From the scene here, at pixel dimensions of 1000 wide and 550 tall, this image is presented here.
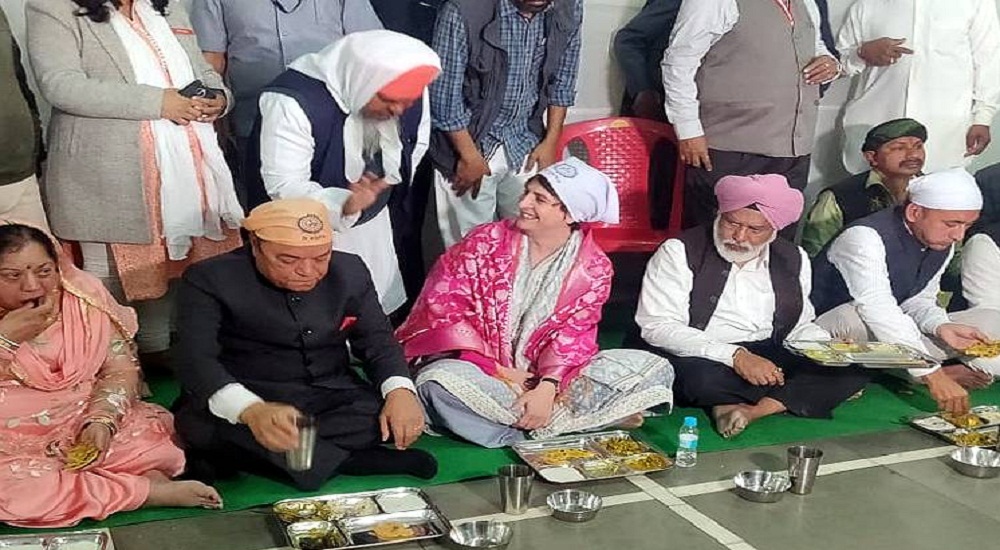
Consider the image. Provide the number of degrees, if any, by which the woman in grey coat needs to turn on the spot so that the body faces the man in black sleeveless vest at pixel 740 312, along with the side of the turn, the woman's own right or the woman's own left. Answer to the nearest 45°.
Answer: approximately 45° to the woman's own left

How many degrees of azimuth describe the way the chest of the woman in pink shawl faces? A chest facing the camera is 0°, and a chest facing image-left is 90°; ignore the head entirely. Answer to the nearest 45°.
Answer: approximately 0°

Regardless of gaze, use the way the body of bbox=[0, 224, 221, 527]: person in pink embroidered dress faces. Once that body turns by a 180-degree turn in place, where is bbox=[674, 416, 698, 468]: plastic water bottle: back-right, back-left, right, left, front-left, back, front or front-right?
right

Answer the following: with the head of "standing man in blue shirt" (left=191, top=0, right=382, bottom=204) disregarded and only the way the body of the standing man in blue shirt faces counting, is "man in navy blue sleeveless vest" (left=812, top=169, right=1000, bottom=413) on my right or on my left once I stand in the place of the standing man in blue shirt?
on my left

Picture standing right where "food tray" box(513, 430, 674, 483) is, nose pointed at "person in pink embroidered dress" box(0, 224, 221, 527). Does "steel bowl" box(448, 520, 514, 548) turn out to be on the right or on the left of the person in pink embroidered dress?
left

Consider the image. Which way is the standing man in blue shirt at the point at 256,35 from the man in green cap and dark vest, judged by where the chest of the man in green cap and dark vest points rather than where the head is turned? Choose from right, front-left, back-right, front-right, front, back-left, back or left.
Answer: right

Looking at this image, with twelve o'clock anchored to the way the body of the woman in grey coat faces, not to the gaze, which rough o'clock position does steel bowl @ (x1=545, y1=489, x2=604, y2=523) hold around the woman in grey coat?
The steel bowl is roughly at 12 o'clock from the woman in grey coat.

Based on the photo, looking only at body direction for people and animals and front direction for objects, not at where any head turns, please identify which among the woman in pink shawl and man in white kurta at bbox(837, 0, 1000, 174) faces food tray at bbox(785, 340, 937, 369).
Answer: the man in white kurta

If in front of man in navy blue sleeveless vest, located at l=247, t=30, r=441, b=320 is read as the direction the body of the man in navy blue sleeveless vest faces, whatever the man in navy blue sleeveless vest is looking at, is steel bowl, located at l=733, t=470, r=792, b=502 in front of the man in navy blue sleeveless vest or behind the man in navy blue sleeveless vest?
in front

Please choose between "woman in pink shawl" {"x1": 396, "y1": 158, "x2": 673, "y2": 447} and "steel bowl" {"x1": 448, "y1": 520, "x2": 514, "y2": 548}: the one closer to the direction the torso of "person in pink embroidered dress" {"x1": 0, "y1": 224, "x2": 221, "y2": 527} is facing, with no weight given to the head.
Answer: the steel bowl

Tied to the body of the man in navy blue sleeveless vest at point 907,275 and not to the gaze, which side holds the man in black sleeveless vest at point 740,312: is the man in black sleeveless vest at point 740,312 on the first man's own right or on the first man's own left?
on the first man's own right

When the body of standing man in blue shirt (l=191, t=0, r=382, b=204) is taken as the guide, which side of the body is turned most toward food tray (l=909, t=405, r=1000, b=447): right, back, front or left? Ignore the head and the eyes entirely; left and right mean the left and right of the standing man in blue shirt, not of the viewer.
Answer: left
